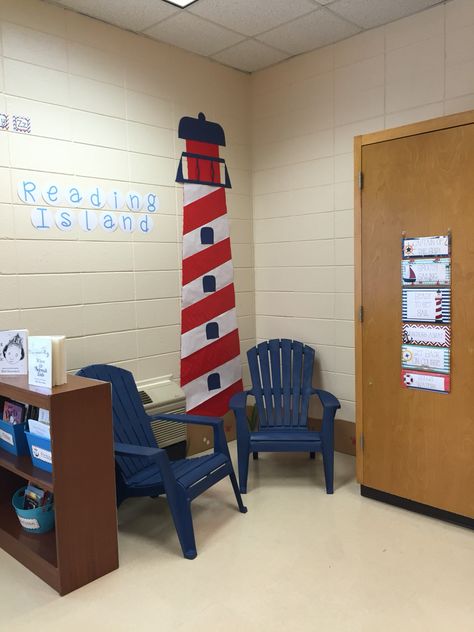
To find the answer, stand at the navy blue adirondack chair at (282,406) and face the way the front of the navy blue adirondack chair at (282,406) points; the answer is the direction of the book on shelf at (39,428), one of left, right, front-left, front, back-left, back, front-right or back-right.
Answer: front-right

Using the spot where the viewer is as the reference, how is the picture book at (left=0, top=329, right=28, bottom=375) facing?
facing the viewer

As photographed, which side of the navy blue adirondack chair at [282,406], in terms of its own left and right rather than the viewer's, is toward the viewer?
front

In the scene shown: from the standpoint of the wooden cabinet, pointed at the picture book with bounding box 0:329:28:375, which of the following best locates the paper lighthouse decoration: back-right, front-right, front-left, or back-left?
front-right

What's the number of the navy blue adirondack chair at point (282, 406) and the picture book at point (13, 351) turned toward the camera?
2

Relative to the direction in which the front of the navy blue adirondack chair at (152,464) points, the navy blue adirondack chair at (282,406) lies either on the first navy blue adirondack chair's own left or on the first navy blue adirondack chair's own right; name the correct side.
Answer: on the first navy blue adirondack chair's own left

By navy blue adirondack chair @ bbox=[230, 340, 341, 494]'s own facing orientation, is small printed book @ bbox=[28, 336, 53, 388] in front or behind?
in front

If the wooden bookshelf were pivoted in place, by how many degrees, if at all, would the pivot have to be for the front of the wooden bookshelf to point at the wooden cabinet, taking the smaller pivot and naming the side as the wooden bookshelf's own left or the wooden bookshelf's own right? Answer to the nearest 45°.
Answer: approximately 135° to the wooden bookshelf's own left

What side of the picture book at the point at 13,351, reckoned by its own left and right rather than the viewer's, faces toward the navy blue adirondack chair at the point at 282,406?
left

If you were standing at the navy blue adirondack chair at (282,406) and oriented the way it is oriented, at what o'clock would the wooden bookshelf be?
The wooden bookshelf is roughly at 1 o'clock from the navy blue adirondack chair.
